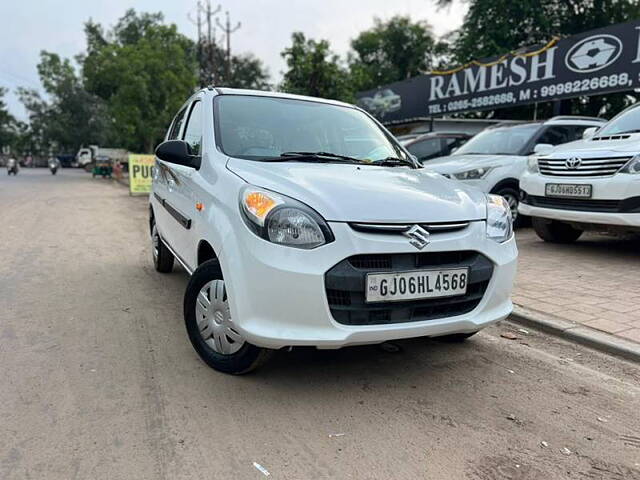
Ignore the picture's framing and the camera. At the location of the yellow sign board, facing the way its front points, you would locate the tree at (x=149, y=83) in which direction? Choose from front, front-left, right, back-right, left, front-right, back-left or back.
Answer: back

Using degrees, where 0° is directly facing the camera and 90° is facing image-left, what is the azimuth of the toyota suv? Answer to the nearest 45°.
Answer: approximately 45°

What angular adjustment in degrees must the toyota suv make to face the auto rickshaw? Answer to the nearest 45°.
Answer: approximately 90° to its right

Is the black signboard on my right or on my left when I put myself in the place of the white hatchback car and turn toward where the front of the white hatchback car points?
on my left

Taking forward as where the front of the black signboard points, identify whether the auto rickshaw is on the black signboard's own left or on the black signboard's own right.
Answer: on the black signboard's own right

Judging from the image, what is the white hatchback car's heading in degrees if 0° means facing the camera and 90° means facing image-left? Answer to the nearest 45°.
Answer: approximately 315°

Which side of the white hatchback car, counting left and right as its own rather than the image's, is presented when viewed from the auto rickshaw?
back

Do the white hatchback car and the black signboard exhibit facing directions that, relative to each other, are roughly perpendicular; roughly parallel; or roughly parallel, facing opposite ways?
roughly perpendicular

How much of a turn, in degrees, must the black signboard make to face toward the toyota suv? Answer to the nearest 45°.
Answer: approximately 45° to its left
